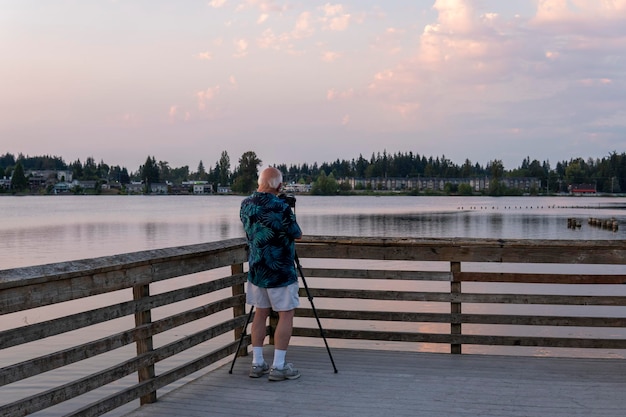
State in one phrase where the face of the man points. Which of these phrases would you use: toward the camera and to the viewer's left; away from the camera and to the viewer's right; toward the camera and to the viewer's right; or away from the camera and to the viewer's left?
away from the camera and to the viewer's right

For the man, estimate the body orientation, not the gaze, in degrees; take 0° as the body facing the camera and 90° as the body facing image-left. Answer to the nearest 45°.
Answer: approximately 225°
